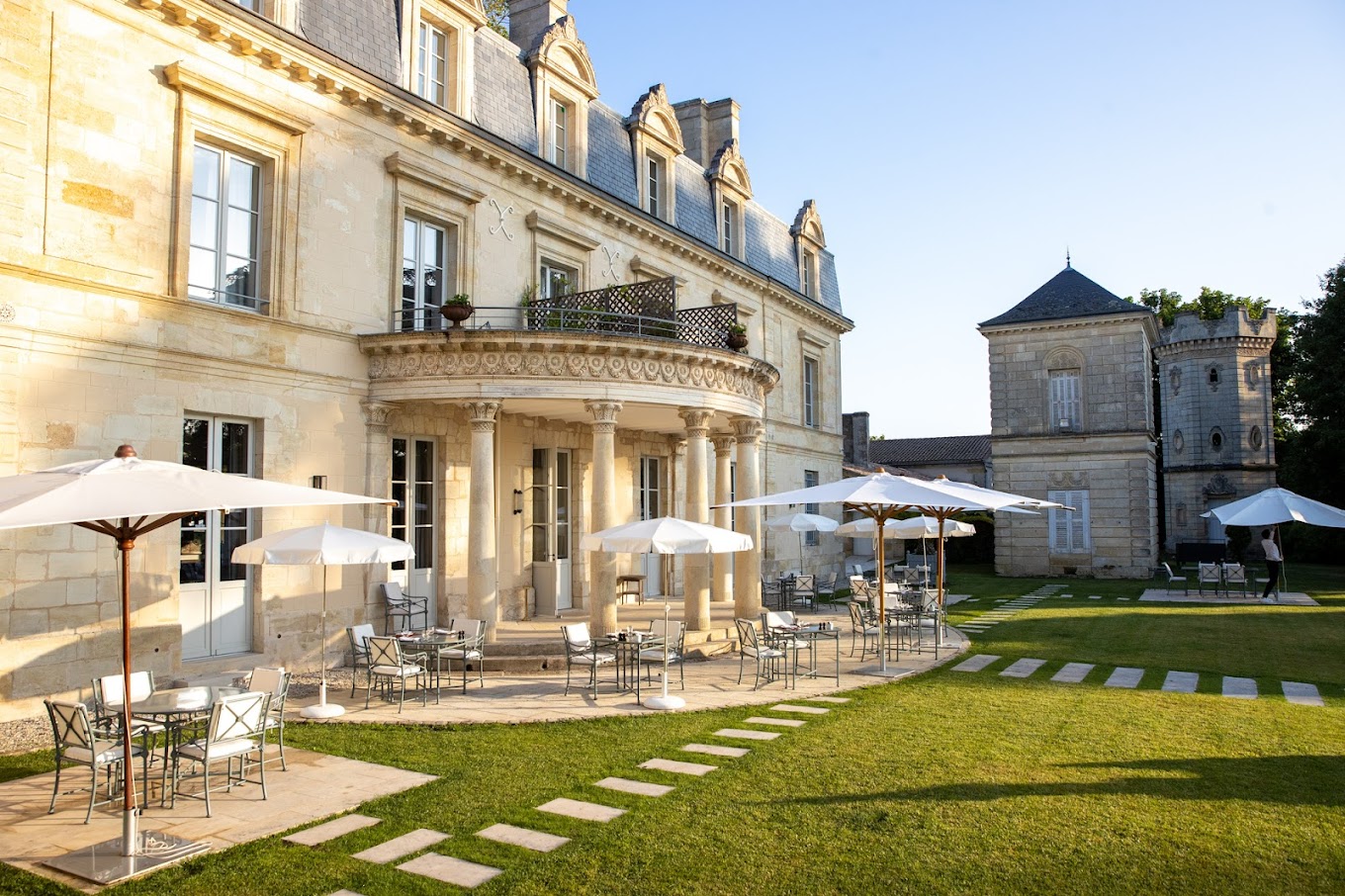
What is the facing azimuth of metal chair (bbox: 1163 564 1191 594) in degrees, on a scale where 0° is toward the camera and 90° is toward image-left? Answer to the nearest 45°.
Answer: approximately 270°

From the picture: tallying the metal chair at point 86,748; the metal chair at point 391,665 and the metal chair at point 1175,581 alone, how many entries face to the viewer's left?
0

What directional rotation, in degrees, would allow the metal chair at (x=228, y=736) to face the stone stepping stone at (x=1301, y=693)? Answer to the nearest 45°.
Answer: approximately 135° to its right

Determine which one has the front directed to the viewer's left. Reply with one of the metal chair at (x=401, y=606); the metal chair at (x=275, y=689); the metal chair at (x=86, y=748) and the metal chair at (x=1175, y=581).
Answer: the metal chair at (x=275, y=689)

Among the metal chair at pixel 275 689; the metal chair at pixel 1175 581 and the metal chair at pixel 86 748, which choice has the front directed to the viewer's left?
the metal chair at pixel 275 689

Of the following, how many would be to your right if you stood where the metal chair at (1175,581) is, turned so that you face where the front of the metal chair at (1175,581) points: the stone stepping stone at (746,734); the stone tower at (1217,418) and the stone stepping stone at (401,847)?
2

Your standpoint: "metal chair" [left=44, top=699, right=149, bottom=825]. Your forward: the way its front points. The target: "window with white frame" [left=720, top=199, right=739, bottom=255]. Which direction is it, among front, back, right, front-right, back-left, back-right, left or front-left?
front

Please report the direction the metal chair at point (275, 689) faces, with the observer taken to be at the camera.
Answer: facing to the left of the viewer

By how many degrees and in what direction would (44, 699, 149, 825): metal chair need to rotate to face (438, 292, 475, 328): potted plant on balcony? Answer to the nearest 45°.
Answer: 0° — it already faces it

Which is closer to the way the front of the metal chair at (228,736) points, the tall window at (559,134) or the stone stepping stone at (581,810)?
the tall window

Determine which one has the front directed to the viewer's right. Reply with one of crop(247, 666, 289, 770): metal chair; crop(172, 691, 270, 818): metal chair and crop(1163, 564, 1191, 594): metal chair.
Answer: crop(1163, 564, 1191, 594): metal chair

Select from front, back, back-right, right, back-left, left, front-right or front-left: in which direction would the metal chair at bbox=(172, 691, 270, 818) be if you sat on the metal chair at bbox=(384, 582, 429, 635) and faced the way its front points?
front-right

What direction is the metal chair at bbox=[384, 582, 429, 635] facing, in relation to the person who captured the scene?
facing the viewer and to the right of the viewer

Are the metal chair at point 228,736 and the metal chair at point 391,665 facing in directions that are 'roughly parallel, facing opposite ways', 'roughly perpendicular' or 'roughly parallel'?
roughly perpendicular

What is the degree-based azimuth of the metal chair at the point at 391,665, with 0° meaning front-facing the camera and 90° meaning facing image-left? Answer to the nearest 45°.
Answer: approximately 225°
